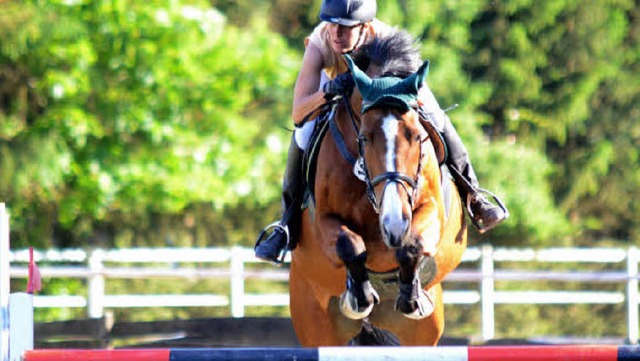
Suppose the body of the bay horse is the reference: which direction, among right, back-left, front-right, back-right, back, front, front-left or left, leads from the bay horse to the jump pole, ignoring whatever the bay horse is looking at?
front

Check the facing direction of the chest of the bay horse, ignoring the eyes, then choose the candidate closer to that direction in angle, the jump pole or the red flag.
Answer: the jump pole

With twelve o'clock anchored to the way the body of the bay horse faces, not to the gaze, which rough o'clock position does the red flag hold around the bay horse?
The red flag is roughly at 3 o'clock from the bay horse.

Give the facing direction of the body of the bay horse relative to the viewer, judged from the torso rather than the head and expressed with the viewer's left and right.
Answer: facing the viewer

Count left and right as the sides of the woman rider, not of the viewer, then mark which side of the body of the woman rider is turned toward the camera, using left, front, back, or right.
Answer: front

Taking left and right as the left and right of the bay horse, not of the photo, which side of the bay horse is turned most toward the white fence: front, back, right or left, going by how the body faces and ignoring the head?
back

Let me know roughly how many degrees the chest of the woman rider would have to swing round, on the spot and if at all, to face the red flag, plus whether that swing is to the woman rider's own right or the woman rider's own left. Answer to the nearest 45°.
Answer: approximately 90° to the woman rider's own right
